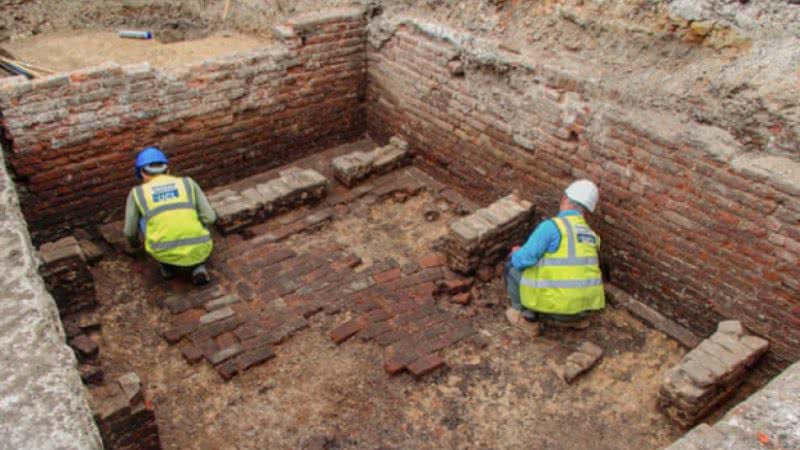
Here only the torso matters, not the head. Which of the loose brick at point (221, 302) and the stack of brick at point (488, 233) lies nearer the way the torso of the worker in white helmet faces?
the stack of brick

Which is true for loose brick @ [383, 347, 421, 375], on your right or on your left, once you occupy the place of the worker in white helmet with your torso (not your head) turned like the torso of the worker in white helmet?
on your left

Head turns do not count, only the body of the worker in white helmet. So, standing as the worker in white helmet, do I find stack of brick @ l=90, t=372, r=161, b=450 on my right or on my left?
on my left

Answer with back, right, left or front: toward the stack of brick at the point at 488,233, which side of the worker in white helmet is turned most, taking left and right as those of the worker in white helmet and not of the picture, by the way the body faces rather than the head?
front

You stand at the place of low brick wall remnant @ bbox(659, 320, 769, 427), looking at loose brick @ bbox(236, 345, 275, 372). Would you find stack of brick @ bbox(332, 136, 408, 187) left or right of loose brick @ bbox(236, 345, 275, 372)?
right

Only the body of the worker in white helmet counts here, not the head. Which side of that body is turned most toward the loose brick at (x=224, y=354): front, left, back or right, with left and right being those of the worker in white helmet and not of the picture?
left

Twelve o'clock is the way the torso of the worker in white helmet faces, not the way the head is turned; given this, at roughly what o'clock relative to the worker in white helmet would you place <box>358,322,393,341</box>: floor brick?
The floor brick is roughly at 10 o'clock from the worker in white helmet.

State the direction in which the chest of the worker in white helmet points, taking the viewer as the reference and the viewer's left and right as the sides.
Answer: facing away from the viewer and to the left of the viewer

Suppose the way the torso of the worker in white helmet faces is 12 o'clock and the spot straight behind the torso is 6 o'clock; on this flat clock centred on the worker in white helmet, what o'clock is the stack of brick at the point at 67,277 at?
The stack of brick is roughly at 10 o'clock from the worker in white helmet.

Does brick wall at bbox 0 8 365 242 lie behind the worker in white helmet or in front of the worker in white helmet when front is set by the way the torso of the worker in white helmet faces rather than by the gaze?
in front

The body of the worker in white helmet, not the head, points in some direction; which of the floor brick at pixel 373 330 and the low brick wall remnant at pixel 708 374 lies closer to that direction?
the floor brick

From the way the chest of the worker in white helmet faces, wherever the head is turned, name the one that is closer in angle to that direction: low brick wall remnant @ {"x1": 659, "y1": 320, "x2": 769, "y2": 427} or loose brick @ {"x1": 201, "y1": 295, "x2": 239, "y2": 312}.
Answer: the loose brick
